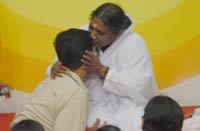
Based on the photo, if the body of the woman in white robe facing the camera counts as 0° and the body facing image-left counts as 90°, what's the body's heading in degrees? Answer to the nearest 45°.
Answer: approximately 45°

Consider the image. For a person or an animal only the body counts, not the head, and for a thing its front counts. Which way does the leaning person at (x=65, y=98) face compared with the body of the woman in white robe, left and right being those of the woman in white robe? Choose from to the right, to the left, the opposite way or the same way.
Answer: the opposite way

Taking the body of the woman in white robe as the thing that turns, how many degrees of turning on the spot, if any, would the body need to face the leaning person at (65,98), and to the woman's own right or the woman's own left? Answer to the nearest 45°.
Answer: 0° — they already face them

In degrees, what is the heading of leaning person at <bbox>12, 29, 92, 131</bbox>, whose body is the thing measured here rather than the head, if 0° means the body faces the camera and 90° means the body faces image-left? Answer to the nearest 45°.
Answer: approximately 225°

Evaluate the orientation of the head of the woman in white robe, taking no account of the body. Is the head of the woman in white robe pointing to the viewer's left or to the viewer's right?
to the viewer's left

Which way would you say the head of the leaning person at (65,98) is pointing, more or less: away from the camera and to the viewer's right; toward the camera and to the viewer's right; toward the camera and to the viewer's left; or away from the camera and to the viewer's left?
away from the camera and to the viewer's right
